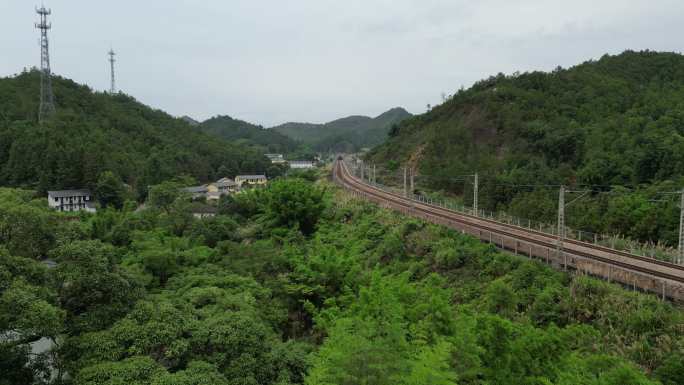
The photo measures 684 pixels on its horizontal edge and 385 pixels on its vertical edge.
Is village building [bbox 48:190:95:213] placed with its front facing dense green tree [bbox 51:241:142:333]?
yes

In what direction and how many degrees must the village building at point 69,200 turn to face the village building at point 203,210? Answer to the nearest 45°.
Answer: approximately 45° to its left

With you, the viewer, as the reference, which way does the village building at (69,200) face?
facing the viewer

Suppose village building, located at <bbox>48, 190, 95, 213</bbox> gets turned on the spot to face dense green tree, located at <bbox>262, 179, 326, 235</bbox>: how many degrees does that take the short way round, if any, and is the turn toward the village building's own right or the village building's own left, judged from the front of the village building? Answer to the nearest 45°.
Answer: approximately 45° to the village building's own left

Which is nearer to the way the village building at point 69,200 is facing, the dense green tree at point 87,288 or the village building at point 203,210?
the dense green tree
